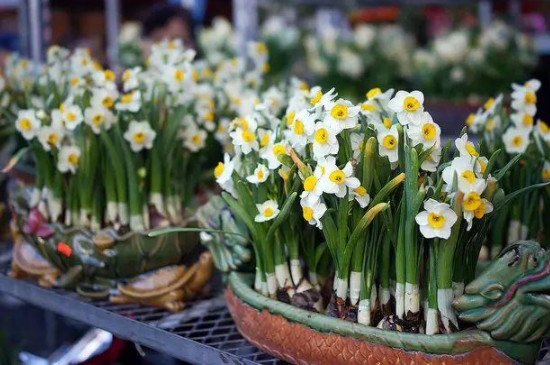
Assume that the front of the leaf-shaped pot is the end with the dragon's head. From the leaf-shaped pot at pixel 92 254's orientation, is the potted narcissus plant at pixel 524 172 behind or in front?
behind

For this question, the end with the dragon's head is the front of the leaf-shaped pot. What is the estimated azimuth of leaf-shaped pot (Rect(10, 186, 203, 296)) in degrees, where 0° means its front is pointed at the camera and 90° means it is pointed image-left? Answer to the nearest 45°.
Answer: approximately 90°

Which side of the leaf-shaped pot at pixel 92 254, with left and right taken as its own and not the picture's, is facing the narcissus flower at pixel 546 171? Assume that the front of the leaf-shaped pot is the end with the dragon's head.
back

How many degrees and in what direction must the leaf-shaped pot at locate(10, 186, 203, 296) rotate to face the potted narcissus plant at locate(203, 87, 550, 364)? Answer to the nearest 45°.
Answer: approximately 135° to its left
